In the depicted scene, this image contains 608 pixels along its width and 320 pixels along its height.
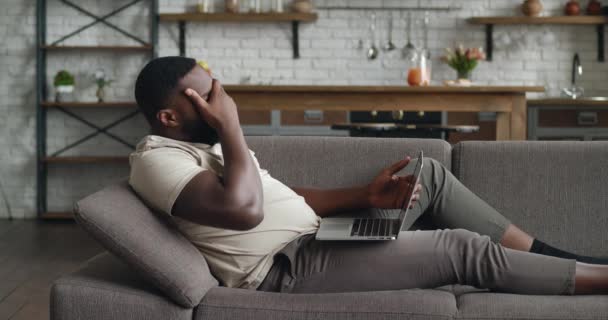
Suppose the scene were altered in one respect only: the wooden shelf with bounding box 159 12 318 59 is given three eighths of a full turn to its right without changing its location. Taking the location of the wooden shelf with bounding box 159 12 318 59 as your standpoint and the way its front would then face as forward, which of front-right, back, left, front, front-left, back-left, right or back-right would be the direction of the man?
back-left

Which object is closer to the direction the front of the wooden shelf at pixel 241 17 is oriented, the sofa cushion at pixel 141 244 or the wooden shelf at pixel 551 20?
the sofa cushion

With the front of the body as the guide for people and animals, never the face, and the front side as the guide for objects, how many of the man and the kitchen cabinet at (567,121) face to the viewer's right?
1

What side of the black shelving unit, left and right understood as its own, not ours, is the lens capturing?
front

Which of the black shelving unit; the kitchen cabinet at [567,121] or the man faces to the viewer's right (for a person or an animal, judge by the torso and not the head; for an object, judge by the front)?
the man

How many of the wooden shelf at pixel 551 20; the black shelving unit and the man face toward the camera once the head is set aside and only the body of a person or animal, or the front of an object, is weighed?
2

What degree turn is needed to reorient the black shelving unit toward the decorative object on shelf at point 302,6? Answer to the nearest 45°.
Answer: approximately 90° to its left

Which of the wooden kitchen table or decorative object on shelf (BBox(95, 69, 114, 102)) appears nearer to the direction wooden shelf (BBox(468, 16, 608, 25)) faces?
the wooden kitchen table

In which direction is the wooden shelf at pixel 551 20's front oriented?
toward the camera

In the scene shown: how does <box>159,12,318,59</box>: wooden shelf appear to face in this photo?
toward the camera

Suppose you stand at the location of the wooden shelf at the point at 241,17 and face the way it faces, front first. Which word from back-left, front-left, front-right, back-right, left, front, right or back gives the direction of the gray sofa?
front

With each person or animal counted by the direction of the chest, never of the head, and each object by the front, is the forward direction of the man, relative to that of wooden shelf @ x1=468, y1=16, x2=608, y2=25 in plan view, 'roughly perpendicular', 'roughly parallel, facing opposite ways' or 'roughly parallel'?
roughly perpendicular

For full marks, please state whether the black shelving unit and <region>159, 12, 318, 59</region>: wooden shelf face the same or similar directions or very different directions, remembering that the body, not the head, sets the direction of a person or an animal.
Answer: same or similar directions

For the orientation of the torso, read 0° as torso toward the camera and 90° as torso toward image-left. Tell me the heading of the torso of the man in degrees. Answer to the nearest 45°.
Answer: approximately 270°
